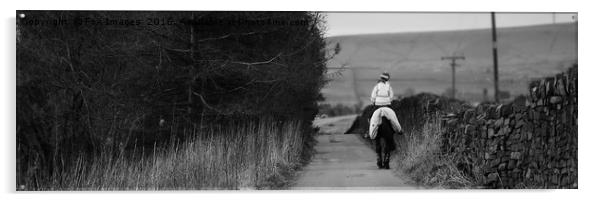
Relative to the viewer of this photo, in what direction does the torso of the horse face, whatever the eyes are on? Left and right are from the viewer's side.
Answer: facing away from the viewer

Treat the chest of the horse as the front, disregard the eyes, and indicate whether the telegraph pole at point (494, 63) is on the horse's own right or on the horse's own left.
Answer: on the horse's own right

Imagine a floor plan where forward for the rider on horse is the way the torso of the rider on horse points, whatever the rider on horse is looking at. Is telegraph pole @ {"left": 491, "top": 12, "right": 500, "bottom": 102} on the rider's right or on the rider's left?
on the rider's right

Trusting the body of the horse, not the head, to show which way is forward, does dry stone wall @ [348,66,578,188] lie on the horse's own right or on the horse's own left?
on the horse's own right

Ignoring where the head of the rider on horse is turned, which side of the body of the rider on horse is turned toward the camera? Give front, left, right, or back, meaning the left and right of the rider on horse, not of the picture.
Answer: back
